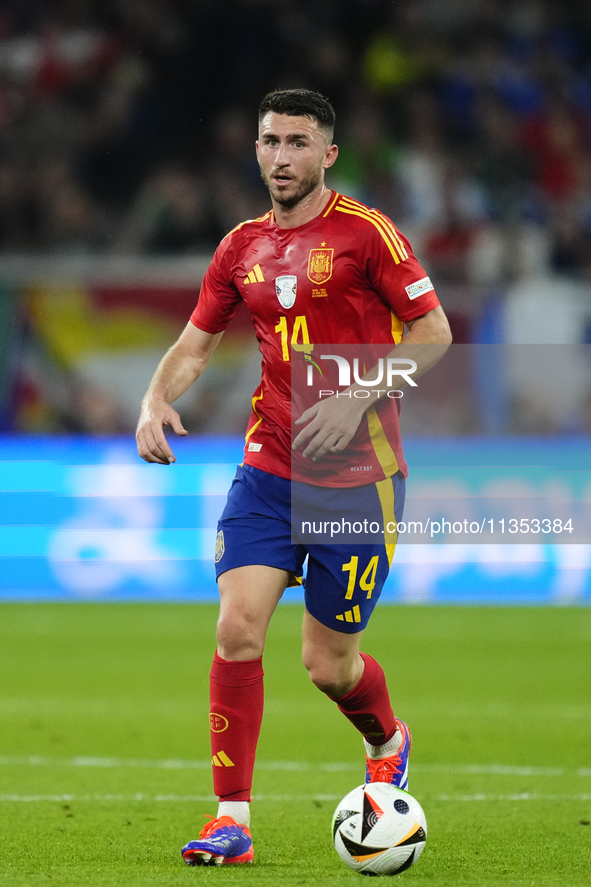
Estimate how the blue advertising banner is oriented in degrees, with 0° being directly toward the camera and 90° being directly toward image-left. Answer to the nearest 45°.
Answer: approximately 0°

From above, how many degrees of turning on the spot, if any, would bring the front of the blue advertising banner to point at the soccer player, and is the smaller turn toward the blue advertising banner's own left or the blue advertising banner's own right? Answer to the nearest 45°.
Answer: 0° — it already faces them

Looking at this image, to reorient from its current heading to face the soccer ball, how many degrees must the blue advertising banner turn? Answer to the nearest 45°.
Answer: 0° — it already faces it

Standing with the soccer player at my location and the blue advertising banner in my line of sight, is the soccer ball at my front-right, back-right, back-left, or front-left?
back-right
